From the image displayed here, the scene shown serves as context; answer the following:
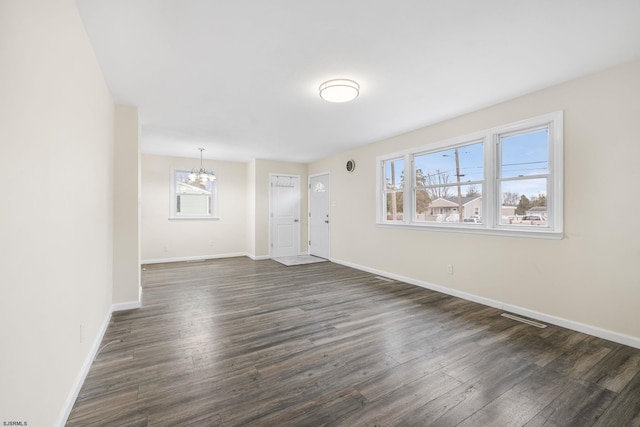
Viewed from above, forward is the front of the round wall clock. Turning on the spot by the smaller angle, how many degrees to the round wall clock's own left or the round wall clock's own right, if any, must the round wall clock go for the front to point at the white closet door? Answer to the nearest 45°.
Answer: approximately 90° to the round wall clock's own right

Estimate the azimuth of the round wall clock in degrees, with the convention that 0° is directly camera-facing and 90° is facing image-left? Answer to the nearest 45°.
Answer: approximately 45°

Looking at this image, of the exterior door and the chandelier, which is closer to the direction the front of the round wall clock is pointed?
the chandelier

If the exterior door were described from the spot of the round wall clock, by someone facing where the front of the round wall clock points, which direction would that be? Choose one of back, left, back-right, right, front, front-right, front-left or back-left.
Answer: right

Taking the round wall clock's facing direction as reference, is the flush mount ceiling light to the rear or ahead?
ahead

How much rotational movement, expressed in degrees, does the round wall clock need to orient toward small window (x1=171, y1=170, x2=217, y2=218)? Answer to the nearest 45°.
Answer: approximately 45° to its right

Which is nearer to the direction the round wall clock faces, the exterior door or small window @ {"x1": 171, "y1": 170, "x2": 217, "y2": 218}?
the small window

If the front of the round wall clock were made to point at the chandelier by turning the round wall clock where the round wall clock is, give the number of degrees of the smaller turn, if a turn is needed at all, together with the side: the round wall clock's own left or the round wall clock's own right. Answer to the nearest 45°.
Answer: approximately 45° to the round wall clock's own right
